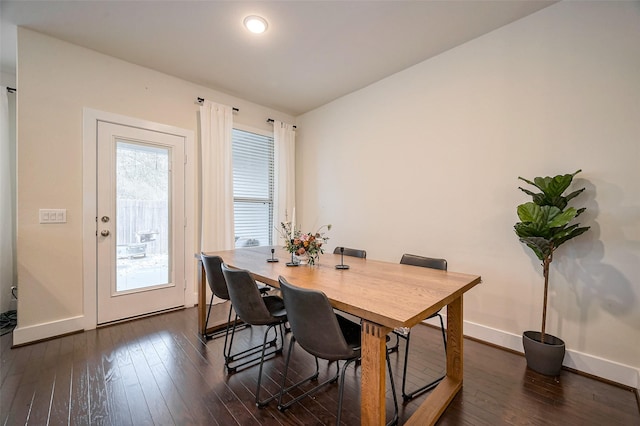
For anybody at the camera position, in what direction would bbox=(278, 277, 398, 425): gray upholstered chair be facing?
facing away from the viewer and to the right of the viewer

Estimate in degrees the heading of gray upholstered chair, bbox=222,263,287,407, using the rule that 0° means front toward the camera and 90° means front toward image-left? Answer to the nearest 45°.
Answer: approximately 225°

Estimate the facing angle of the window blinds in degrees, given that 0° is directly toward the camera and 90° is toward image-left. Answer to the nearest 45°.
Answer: approximately 315°

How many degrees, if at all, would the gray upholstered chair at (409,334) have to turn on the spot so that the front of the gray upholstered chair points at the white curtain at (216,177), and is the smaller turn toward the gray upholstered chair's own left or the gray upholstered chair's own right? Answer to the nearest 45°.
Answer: approximately 45° to the gray upholstered chair's own right

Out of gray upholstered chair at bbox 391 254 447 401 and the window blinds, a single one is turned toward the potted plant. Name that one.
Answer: the window blinds

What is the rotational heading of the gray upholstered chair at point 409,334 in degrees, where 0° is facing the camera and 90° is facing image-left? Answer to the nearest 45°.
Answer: approximately 45°

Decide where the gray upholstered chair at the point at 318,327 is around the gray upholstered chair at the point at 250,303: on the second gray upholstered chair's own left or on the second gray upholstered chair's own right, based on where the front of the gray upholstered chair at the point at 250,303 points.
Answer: on the second gray upholstered chair's own right

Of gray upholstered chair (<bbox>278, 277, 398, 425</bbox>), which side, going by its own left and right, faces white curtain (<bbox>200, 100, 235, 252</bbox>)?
left
